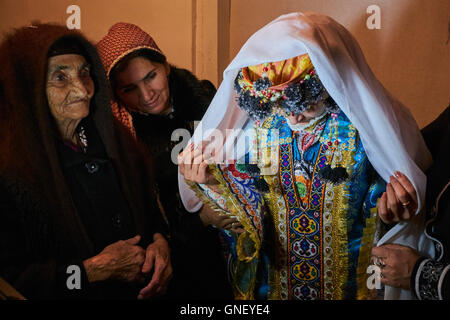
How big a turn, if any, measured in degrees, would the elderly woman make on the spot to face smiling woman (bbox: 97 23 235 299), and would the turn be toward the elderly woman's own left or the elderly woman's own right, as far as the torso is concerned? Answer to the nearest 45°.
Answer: approximately 90° to the elderly woman's own left

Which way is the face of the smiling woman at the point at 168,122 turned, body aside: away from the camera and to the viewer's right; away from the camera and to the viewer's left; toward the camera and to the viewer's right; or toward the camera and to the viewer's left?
toward the camera and to the viewer's right

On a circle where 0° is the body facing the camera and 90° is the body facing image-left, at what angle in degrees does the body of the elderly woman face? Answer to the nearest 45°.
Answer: approximately 315°
